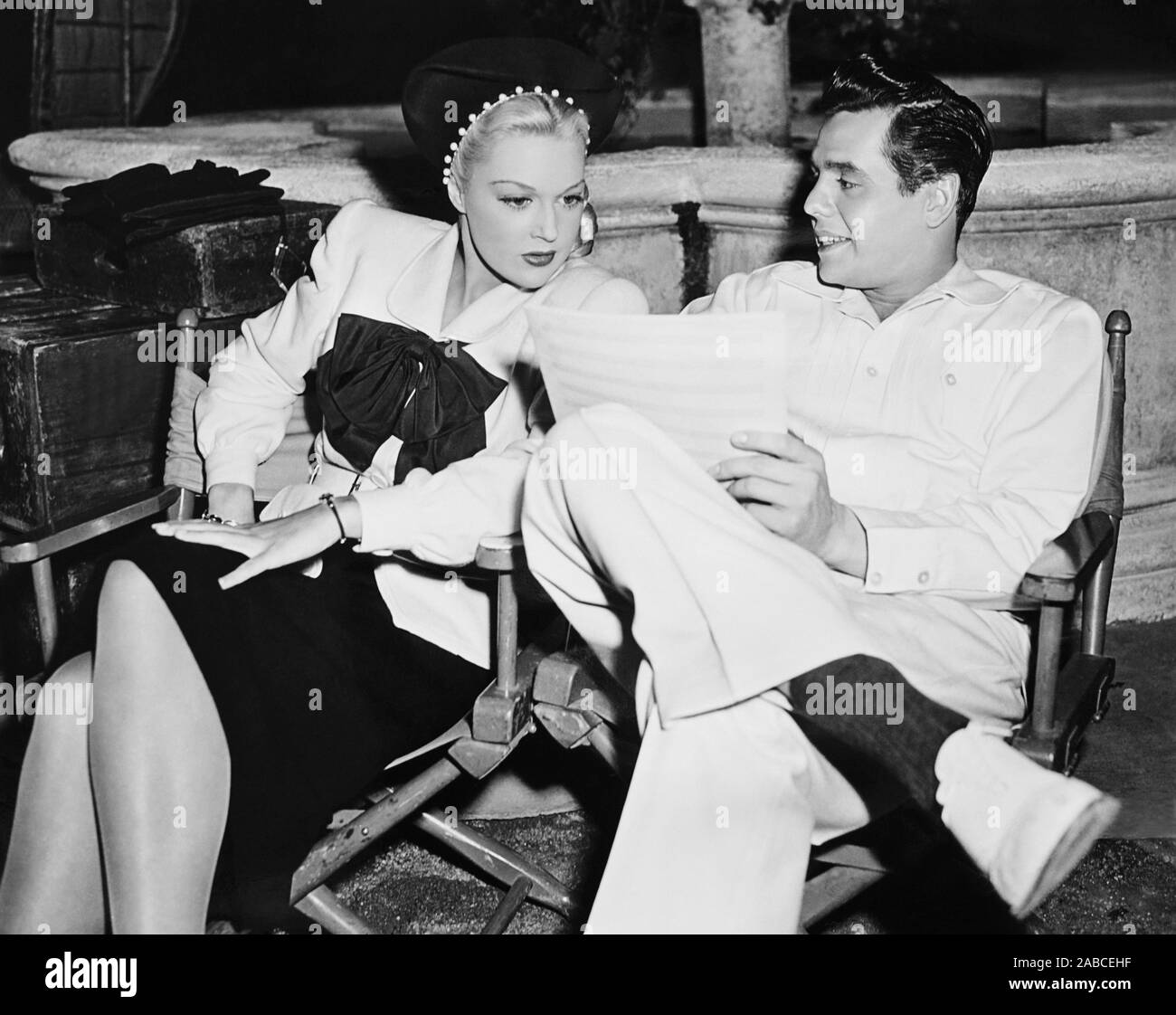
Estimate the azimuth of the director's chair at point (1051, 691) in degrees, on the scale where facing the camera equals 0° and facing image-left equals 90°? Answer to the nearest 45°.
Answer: approximately 45°

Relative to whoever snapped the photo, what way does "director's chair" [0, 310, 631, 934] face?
facing the viewer and to the left of the viewer

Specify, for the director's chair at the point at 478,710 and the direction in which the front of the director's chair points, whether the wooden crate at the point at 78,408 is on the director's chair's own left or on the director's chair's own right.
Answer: on the director's chair's own right

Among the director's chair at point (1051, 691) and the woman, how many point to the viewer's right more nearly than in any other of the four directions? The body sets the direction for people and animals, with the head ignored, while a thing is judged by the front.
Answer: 0

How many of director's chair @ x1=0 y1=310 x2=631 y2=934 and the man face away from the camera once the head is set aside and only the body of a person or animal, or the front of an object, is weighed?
0

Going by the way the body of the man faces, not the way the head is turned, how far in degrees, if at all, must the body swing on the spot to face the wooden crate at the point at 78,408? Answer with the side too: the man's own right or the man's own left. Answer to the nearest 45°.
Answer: approximately 90° to the man's own right

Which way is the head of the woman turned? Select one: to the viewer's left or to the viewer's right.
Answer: to the viewer's right

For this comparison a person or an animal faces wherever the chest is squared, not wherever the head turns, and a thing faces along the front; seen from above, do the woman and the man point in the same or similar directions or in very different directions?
same or similar directions

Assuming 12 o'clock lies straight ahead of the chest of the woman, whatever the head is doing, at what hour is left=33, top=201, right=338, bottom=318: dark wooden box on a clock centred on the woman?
The dark wooden box is roughly at 4 o'clock from the woman.

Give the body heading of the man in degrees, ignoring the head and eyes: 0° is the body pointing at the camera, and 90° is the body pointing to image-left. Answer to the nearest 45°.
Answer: approximately 45°

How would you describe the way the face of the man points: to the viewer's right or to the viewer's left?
to the viewer's left

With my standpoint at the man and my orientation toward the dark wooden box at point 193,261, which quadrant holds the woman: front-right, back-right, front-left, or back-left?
front-left

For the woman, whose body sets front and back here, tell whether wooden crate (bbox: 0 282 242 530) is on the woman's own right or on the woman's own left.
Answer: on the woman's own right
